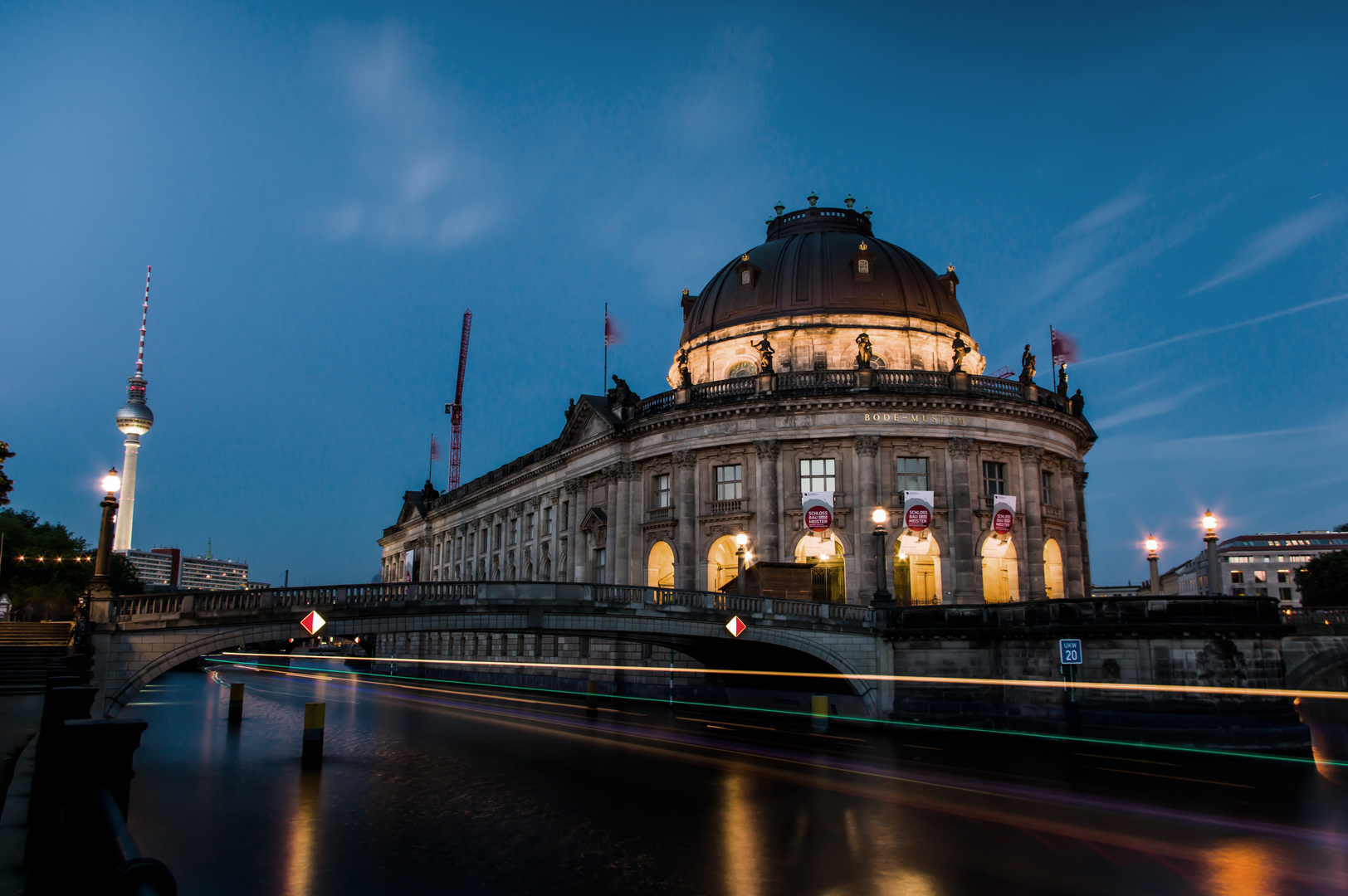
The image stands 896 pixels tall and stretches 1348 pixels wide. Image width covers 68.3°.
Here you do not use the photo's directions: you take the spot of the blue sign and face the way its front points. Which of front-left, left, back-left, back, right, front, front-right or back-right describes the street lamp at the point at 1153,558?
back-left

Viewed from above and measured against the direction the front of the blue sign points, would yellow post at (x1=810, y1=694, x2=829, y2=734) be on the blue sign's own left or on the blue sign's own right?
on the blue sign's own right

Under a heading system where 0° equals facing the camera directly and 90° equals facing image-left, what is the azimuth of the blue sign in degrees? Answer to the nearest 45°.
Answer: approximately 0°

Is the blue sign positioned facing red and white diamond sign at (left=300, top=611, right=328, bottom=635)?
no

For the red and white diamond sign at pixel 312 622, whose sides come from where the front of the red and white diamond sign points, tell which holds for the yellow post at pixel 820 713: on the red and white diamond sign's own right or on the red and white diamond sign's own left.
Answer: on the red and white diamond sign's own left

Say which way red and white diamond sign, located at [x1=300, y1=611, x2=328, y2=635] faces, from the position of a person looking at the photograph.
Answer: facing the viewer

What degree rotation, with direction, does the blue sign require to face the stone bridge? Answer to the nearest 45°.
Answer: approximately 90° to its right

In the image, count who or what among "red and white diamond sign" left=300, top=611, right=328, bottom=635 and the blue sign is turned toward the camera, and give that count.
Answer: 2

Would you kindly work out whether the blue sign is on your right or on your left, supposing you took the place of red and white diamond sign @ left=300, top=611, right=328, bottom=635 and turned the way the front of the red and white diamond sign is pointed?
on your left

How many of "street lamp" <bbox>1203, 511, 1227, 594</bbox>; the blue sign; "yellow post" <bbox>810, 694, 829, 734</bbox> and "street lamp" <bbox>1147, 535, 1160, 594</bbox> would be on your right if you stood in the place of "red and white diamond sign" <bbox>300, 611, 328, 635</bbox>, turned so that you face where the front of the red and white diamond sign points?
0

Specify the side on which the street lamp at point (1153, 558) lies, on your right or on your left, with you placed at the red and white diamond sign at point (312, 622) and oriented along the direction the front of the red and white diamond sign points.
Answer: on your left

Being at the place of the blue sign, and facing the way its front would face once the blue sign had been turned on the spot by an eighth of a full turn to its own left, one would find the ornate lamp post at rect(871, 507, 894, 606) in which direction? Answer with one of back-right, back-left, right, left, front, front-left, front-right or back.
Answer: back

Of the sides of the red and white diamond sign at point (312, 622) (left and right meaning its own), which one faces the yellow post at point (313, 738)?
front
